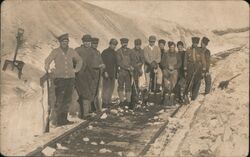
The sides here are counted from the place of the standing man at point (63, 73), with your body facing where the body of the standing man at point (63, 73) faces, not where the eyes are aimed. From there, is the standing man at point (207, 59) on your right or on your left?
on your left

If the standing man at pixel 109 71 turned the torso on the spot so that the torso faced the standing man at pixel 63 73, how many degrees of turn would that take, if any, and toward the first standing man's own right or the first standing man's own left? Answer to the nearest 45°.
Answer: approximately 90° to the first standing man's own right

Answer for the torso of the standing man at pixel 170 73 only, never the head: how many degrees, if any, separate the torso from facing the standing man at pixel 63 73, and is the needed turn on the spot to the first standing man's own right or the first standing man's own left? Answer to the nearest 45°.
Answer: approximately 45° to the first standing man's own right

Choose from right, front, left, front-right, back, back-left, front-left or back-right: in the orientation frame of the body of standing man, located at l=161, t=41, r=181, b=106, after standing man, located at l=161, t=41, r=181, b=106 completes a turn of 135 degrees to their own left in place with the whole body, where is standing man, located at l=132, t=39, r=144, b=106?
back-left

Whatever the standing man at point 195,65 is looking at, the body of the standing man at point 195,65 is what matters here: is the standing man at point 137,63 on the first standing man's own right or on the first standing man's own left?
on the first standing man's own right

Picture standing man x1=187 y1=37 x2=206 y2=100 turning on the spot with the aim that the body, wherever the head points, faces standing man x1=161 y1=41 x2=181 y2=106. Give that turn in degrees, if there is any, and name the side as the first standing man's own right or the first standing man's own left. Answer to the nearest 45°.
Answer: approximately 90° to the first standing man's own right

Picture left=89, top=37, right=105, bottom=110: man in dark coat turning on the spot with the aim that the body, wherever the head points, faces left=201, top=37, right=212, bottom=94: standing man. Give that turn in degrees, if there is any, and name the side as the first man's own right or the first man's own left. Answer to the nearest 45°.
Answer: approximately 90° to the first man's own left
